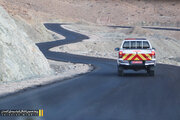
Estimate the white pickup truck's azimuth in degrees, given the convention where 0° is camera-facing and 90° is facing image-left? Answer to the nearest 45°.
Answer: approximately 180°
